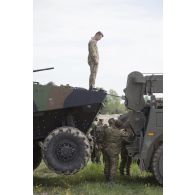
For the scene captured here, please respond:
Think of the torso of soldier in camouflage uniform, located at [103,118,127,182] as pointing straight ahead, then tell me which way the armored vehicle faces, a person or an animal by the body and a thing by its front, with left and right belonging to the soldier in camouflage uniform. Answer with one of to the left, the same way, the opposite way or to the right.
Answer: to the right

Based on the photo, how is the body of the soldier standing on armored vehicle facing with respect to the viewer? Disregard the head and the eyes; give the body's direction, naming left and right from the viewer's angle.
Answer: facing to the right of the viewer

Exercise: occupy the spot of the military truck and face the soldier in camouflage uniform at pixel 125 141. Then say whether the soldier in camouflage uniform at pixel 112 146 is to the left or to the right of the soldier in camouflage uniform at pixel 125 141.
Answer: left

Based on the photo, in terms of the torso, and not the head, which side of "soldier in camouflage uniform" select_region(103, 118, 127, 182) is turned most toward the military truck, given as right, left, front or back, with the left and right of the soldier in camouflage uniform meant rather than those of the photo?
right

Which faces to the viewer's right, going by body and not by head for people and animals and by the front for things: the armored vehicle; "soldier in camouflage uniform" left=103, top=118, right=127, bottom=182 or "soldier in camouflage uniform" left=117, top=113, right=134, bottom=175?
the armored vehicle

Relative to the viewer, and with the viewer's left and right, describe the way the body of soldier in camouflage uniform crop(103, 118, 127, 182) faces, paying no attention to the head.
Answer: facing away from the viewer

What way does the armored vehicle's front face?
to the viewer's right
